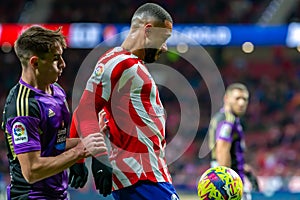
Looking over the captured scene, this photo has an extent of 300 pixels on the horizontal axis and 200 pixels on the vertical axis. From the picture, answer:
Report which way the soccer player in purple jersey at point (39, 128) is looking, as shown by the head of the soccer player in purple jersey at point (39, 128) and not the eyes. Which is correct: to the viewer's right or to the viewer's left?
to the viewer's right

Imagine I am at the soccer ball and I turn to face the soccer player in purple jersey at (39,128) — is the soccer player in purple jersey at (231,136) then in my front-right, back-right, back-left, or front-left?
back-right

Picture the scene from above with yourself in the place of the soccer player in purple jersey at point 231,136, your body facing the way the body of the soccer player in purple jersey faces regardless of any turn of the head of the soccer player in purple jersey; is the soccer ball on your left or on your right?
on your right

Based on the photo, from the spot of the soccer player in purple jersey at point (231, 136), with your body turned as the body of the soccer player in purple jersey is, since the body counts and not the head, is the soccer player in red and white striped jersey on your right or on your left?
on your right

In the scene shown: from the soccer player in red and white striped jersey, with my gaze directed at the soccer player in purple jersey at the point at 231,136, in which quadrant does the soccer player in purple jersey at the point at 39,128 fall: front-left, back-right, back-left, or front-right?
back-left
